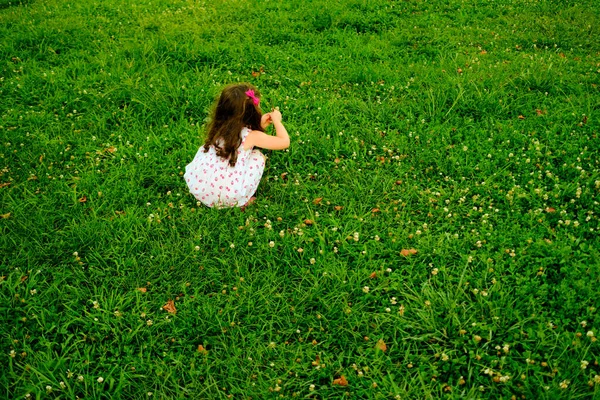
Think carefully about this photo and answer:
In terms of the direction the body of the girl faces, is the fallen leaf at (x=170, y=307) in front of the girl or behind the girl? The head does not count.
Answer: behind

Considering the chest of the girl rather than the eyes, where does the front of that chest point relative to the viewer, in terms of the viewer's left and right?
facing away from the viewer and to the right of the viewer

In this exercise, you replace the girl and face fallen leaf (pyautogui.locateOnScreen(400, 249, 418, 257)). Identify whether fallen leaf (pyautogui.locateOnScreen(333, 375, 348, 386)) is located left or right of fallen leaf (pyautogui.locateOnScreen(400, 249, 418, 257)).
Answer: right

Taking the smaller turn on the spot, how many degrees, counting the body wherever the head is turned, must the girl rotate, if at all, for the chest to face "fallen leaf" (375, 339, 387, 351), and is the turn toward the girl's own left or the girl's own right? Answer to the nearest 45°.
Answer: approximately 90° to the girl's own right

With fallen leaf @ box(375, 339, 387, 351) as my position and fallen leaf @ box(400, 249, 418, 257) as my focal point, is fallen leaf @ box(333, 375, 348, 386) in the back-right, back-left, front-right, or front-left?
back-left

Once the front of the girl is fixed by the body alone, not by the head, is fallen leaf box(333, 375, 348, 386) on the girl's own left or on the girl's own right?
on the girl's own right

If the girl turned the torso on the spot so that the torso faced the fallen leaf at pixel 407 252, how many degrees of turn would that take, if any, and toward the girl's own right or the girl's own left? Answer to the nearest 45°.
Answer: approximately 90° to the girl's own right

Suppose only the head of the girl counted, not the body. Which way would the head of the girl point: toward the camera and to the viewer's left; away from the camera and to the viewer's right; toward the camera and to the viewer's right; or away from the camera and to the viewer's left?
away from the camera and to the viewer's right

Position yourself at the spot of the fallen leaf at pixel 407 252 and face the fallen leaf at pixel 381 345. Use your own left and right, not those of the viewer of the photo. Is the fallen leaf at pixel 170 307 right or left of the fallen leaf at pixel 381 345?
right

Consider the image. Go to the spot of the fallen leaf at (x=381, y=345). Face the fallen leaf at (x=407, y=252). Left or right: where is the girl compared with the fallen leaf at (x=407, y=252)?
left
